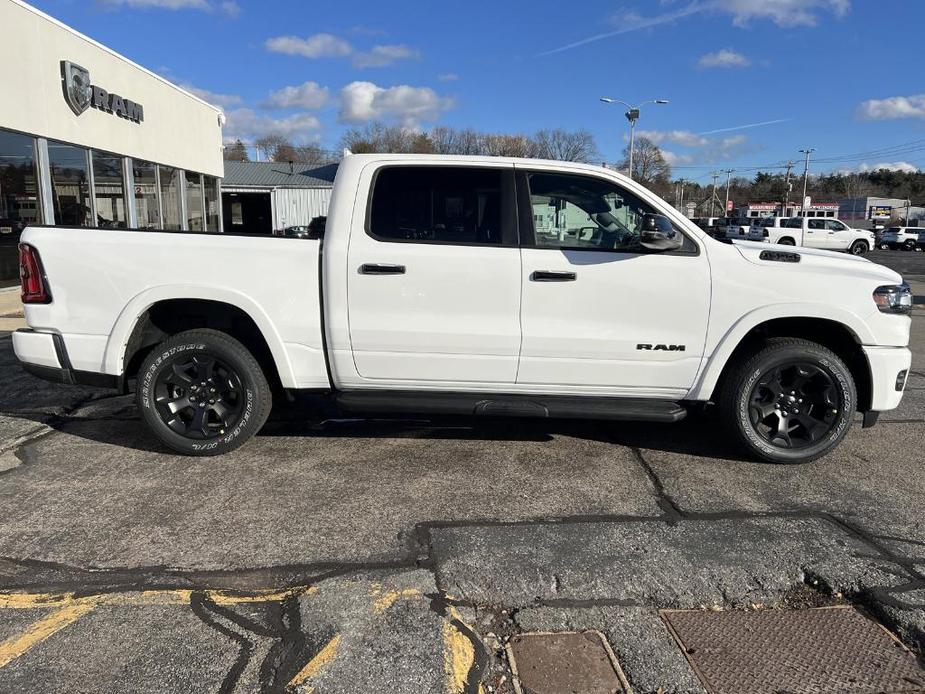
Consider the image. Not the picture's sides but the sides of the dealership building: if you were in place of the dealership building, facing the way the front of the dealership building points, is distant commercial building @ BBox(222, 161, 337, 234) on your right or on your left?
on your left

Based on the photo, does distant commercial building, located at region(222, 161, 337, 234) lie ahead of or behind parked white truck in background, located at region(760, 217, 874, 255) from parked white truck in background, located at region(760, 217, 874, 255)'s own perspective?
behind

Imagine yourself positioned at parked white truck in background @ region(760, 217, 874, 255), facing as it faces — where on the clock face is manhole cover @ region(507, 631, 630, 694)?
The manhole cover is roughly at 3 o'clock from the parked white truck in background.

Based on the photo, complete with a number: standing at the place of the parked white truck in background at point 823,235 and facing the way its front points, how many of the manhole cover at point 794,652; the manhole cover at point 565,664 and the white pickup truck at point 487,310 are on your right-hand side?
3

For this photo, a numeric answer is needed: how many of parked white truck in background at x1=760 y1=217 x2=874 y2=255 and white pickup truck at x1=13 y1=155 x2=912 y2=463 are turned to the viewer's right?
2

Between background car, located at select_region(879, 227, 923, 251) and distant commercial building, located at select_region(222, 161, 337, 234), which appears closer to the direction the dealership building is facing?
the background car

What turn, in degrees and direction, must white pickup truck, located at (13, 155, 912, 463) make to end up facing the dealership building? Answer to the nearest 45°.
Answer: approximately 135° to its left

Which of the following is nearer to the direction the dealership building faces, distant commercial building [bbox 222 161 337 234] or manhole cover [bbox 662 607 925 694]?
the manhole cover

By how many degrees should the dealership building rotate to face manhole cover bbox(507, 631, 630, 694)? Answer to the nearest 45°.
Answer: approximately 45° to its right

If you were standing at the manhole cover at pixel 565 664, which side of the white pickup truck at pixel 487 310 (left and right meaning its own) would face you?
right

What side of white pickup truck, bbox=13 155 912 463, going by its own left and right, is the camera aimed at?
right

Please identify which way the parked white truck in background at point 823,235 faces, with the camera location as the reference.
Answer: facing to the right of the viewer
